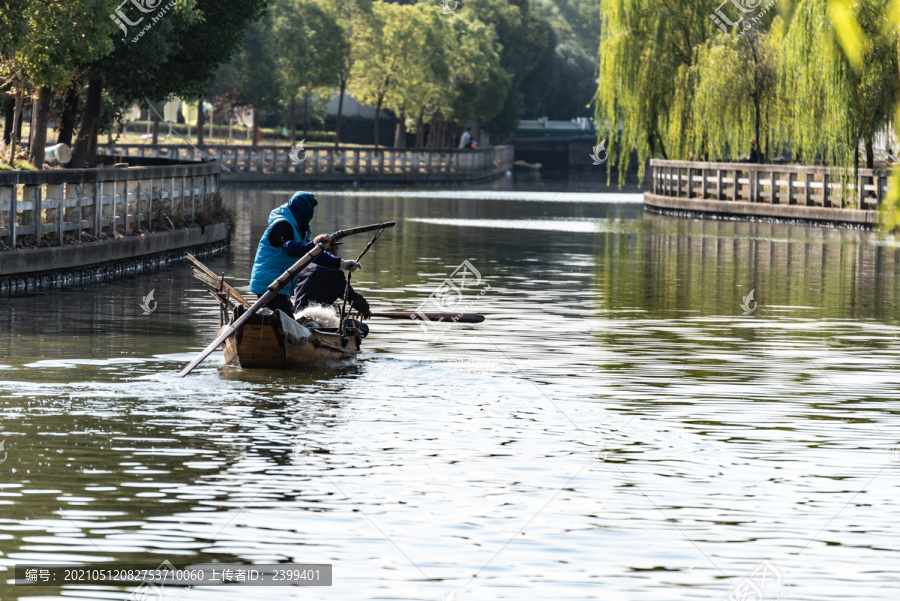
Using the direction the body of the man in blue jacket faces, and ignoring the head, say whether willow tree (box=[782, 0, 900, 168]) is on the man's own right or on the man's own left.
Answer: on the man's own left

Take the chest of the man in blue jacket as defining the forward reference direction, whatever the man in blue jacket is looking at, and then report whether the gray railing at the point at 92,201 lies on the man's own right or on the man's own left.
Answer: on the man's own left

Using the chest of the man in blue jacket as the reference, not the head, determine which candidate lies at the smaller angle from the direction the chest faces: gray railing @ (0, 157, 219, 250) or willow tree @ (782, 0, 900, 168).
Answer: the willow tree

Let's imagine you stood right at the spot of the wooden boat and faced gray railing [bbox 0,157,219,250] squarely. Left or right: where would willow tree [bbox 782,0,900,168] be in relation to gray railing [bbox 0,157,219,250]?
right

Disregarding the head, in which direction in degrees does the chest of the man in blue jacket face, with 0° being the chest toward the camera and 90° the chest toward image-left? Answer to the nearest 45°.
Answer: approximately 270°

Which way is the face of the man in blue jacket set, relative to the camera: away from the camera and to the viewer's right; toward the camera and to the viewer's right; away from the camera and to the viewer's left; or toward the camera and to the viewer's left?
away from the camera and to the viewer's right
